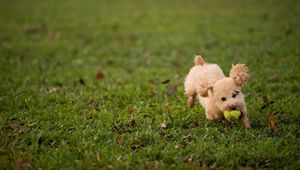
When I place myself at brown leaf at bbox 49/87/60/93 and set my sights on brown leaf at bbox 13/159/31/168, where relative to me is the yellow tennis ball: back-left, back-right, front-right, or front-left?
front-left

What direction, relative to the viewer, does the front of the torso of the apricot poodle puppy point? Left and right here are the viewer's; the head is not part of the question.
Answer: facing the viewer and to the right of the viewer

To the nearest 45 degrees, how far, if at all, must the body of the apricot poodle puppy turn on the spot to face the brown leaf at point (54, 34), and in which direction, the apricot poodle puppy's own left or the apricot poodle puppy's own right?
approximately 180°

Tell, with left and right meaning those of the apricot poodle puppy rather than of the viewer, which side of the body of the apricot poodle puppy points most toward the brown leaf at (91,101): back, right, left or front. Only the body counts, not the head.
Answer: back

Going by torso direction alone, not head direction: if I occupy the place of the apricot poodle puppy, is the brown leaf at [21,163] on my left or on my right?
on my right

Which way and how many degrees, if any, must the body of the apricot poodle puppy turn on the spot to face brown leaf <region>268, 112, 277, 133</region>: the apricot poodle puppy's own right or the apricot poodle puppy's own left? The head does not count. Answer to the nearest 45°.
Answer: approximately 45° to the apricot poodle puppy's own left

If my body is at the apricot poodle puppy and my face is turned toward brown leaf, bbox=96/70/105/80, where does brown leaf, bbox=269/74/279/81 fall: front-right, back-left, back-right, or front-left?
front-right
